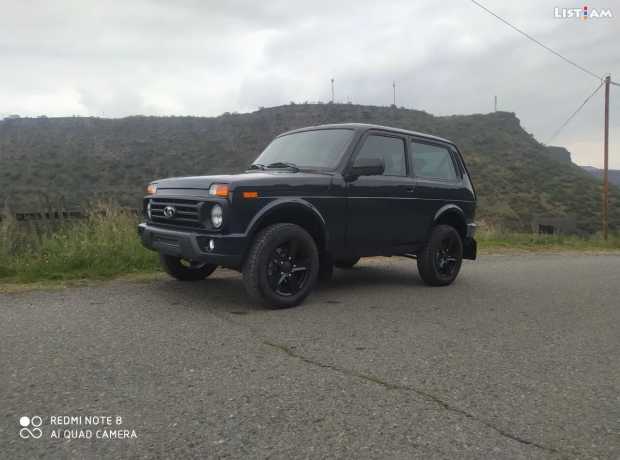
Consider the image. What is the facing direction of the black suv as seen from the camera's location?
facing the viewer and to the left of the viewer
